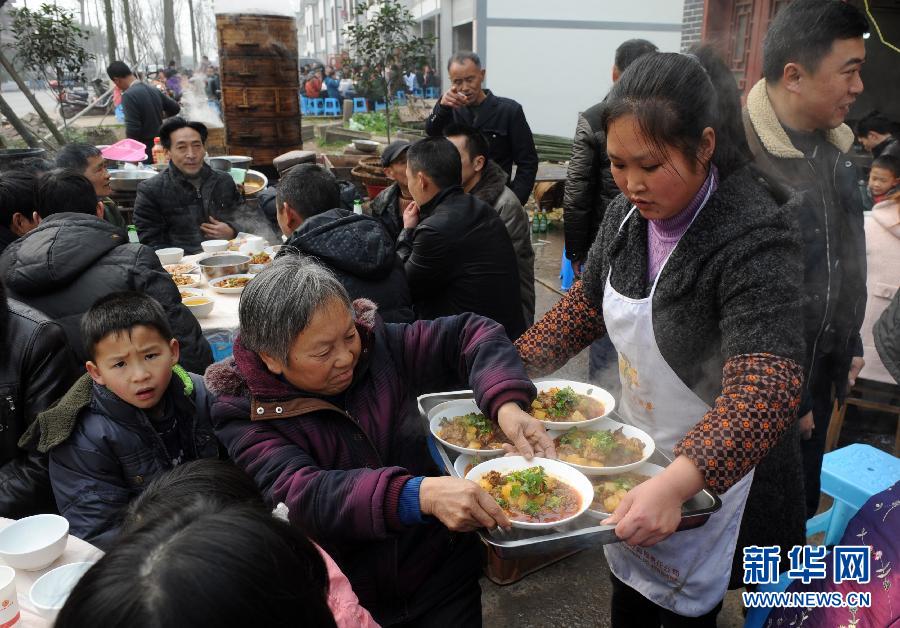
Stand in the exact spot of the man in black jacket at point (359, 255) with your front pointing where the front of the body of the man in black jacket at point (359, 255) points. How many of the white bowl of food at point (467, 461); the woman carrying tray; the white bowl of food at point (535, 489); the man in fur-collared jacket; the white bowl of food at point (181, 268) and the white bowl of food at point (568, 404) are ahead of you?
1

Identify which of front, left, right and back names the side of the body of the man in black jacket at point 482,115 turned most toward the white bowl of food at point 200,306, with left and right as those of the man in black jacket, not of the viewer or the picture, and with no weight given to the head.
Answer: front

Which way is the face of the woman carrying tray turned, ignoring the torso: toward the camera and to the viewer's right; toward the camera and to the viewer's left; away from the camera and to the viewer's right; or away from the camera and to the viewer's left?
toward the camera and to the viewer's left

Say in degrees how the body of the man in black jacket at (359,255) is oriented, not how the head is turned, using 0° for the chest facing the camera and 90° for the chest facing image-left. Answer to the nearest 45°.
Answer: approximately 135°

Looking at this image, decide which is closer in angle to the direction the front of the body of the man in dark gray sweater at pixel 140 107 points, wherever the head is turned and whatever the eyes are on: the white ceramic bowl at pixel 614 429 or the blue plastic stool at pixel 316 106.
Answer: the blue plastic stool

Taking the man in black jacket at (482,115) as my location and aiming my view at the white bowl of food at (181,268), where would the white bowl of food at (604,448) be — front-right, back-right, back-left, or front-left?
front-left

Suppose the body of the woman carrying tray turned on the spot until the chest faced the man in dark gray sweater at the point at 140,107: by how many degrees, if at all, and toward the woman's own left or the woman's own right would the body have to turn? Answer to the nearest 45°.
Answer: approximately 90° to the woman's own right

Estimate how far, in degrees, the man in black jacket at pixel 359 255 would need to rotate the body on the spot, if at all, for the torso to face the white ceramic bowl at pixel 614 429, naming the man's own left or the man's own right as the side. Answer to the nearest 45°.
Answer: approximately 180°

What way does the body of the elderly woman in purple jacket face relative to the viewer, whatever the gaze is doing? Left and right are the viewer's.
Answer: facing the viewer and to the right of the viewer

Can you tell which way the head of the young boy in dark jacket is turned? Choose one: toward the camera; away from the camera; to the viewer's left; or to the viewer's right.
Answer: toward the camera

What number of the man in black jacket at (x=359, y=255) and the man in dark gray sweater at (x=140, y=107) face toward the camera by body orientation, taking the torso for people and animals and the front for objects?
0

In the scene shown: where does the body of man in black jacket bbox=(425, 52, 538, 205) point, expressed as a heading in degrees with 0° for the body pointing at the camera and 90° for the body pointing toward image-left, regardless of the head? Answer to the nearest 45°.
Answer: approximately 45°

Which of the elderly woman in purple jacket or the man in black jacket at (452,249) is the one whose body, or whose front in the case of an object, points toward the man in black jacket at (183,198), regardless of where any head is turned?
the man in black jacket at (452,249)

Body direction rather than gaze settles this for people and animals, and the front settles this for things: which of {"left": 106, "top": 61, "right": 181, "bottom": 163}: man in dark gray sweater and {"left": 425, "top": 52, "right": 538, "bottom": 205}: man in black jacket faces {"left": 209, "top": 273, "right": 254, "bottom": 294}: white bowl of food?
{"left": 425, "top": 52, "right": 538, "bottom": 205}: man in black jacket
